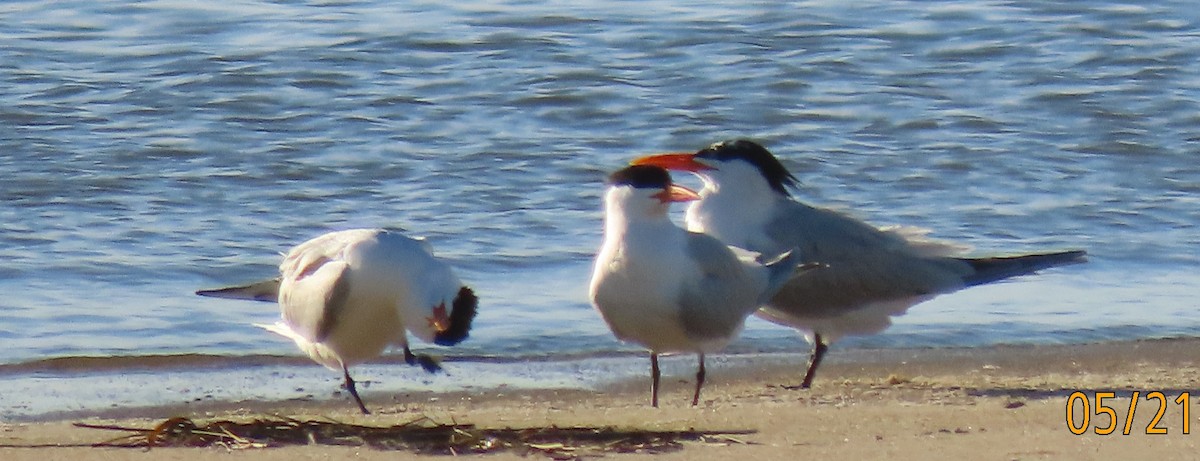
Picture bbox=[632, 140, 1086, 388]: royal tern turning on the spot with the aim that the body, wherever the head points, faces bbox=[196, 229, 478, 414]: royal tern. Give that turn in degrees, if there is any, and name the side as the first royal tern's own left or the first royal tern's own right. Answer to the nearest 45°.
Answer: approximately 45° to the first royal tern's own left

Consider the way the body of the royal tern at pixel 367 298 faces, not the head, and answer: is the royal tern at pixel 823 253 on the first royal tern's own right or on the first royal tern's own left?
on the first royal tern's own left

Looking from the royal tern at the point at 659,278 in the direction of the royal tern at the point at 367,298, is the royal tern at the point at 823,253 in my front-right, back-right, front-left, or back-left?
back-right

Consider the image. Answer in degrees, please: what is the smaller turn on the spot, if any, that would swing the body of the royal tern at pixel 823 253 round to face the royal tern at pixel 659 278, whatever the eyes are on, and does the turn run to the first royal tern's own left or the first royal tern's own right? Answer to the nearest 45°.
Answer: approximately 45° to the first royal tern's own left

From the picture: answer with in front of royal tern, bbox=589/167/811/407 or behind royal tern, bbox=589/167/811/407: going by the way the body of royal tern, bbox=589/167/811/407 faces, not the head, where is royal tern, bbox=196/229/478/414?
in front

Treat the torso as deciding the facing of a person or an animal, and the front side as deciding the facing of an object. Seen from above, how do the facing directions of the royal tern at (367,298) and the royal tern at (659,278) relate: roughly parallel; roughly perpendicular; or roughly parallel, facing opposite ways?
roughly perpendicular

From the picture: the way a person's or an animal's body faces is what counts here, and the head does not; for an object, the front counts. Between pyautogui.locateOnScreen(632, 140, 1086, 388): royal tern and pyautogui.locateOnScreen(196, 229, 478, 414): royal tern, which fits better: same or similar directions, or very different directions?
very different directions

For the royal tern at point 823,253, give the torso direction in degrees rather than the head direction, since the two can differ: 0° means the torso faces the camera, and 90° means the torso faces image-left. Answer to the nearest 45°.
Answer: approximately 90°

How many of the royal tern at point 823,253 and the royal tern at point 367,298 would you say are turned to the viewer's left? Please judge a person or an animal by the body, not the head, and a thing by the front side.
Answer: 1
